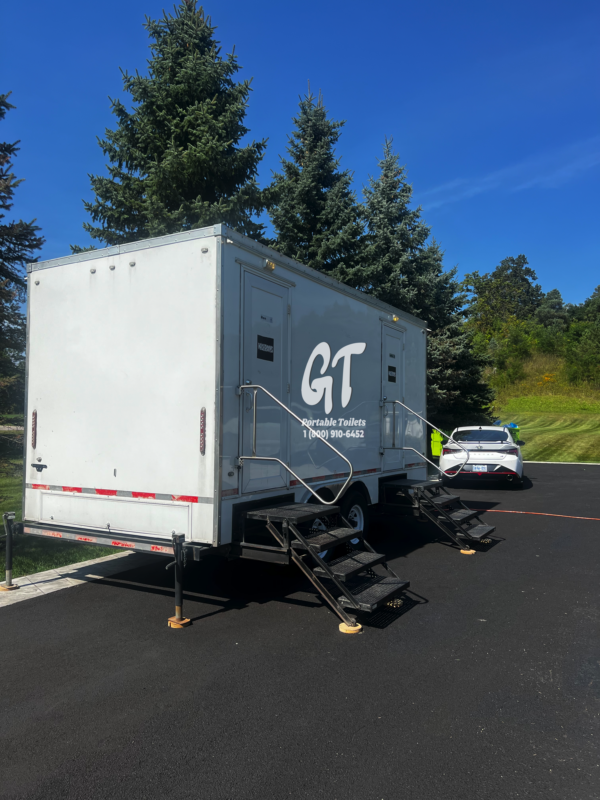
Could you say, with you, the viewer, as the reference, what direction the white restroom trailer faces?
facing away from the viewer and to the right of the viewer

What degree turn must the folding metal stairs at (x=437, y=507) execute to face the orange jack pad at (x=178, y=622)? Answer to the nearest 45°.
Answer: approximately 90° to its right

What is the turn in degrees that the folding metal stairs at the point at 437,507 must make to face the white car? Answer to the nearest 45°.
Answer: approximately 135° to its left

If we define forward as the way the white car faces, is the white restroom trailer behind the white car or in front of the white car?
behind

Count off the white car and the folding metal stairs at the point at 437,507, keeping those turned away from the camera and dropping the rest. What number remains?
1

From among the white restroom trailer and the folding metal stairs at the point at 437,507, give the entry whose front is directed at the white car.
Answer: the white restroom trailer

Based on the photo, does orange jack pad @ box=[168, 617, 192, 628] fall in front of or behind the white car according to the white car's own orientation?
behind

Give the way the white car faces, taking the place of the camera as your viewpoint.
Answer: facing away from the viewer

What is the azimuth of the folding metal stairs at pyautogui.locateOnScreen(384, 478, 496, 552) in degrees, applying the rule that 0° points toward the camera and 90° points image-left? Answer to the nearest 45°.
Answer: approximately 315°

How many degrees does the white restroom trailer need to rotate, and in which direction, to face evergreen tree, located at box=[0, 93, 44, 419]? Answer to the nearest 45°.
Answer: approximately 90° to its left

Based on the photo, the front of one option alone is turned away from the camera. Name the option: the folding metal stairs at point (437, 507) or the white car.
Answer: the white car
